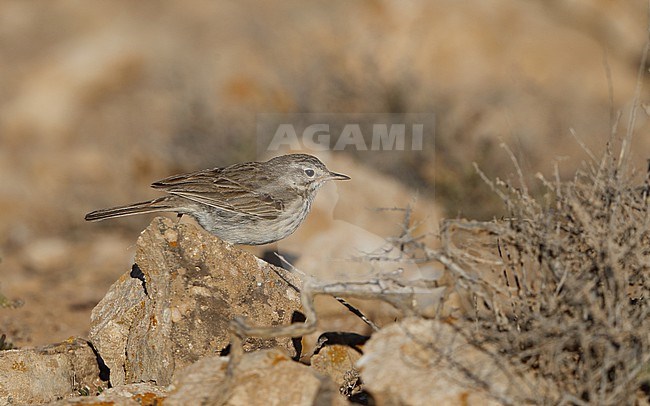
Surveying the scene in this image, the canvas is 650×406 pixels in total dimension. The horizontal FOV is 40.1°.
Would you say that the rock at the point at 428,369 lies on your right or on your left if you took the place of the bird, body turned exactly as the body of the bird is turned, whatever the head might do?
on your right

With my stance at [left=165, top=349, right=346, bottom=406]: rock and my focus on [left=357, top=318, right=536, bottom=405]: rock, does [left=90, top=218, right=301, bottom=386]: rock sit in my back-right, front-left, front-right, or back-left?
back-left

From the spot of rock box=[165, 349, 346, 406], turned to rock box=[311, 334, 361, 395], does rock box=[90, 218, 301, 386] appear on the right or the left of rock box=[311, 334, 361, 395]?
left

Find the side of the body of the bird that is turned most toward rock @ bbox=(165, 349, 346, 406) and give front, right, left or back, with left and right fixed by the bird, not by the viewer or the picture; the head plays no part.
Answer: right

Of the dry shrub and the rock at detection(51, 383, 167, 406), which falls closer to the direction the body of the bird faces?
the dry shrub

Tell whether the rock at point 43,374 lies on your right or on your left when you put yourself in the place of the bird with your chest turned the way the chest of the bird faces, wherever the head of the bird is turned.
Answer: on your right

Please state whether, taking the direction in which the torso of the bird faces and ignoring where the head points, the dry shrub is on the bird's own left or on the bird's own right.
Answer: on the bird's own right

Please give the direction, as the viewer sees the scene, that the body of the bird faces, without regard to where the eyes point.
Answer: to the viewer's right
